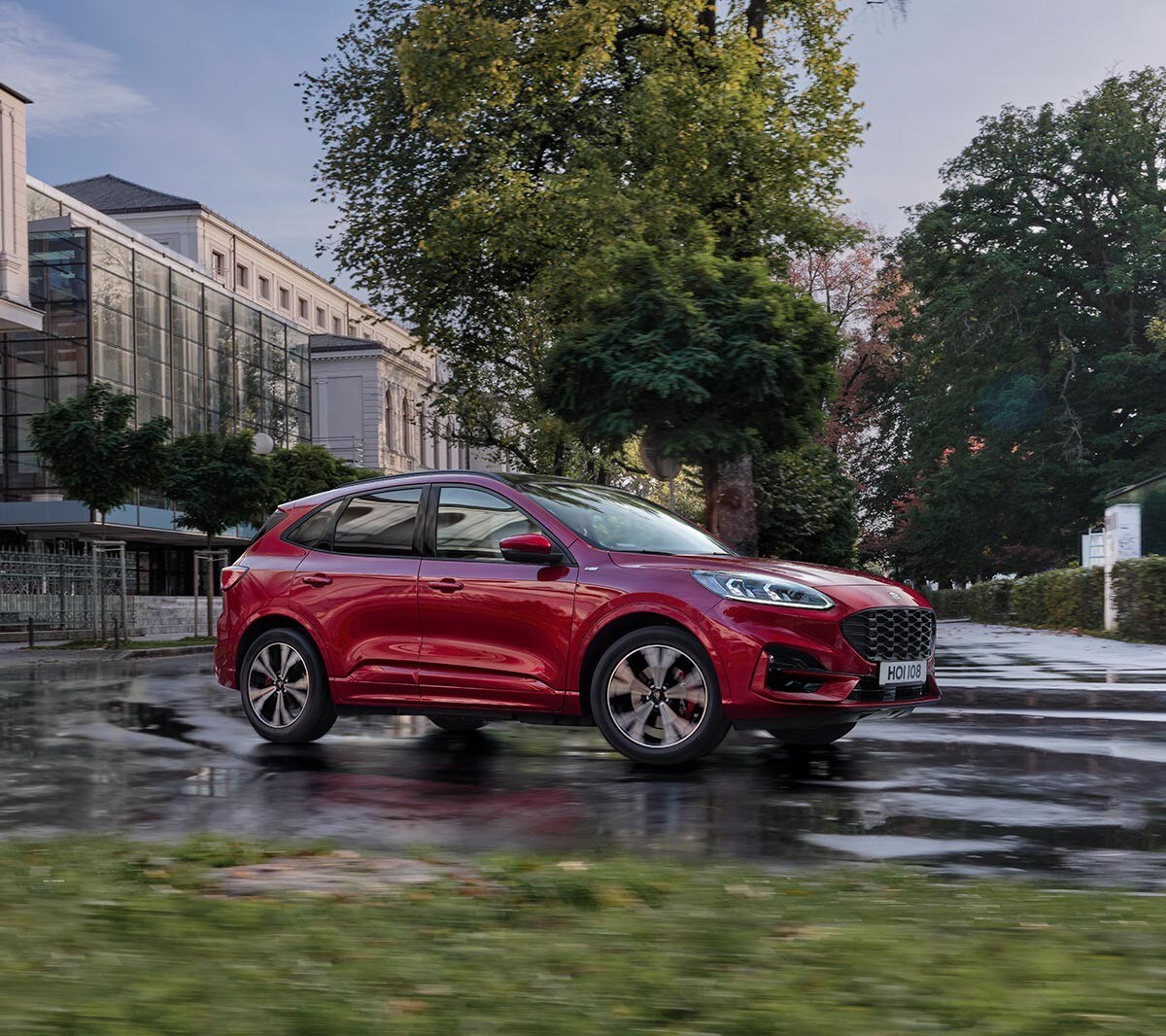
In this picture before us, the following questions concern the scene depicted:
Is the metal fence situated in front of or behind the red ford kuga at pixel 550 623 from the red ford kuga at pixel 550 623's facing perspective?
behind

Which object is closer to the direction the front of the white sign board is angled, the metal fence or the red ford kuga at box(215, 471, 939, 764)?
the red ford kuga

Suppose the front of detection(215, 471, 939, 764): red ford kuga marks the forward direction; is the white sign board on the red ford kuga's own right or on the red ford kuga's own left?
on the red ford kuga's own left

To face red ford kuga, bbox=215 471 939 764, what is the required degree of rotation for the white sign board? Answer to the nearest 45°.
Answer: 0° — it already faces it

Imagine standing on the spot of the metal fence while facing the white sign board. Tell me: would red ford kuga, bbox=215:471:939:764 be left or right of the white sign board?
right

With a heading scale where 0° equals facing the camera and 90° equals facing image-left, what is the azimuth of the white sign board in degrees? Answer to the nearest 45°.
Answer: approximately 0°

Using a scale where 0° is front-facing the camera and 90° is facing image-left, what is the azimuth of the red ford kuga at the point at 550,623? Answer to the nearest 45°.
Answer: approximately 315°
